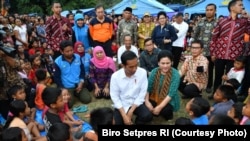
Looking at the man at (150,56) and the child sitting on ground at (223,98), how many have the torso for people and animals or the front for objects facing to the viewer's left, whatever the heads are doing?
1

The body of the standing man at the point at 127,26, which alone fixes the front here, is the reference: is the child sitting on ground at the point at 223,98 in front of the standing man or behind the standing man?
in front

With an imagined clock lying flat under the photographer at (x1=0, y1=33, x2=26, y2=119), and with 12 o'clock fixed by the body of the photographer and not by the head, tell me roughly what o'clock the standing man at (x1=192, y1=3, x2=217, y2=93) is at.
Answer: The standing man is roughly at 12 o'clock from the photographer.

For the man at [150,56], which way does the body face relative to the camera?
toward the camera

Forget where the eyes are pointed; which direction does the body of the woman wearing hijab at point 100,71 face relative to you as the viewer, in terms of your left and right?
facing the viewer

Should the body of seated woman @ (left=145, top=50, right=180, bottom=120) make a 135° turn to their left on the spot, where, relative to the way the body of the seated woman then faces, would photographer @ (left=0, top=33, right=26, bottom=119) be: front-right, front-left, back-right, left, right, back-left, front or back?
back

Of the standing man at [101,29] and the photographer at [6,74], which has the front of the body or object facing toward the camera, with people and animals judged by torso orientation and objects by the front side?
the standing man

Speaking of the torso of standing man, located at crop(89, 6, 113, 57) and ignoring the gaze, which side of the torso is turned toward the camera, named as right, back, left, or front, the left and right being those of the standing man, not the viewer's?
front

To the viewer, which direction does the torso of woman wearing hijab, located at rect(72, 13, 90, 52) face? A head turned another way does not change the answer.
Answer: toward the camera

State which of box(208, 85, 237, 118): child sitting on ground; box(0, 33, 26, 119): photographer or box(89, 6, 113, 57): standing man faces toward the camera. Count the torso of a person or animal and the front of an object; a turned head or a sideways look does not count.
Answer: the standing man

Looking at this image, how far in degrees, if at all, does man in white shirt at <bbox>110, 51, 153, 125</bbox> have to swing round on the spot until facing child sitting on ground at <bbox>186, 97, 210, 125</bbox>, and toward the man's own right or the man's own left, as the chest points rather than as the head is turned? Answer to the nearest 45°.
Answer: approximately 45° to the man's own left

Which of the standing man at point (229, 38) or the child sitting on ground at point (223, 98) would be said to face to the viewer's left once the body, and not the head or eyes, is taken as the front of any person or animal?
the child sitting on ground
